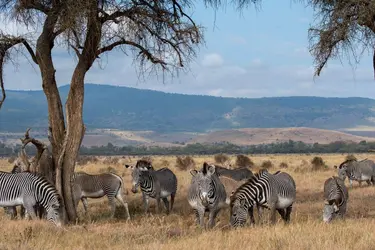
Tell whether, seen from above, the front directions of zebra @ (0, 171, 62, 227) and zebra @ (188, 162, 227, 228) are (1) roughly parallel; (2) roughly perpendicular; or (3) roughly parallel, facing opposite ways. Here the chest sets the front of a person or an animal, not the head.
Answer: roughly perpendicular

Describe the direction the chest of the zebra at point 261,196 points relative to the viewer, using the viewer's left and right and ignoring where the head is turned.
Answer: facing the viewer and to the left of the viewer

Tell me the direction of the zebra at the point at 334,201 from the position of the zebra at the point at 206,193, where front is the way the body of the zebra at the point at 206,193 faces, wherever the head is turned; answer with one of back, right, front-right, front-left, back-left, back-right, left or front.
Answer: left

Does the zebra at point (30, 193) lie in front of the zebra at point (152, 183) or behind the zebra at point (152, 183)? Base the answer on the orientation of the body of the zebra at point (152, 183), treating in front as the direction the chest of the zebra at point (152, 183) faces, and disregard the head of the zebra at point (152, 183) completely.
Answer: in front

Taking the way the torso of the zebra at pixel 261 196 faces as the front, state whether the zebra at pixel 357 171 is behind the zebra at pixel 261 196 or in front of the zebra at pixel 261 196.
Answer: behind

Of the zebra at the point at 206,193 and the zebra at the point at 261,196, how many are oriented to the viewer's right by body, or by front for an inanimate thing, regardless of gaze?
0

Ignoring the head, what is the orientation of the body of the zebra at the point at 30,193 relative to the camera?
to the viewer's right

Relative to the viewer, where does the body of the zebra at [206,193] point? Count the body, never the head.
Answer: toward the camera

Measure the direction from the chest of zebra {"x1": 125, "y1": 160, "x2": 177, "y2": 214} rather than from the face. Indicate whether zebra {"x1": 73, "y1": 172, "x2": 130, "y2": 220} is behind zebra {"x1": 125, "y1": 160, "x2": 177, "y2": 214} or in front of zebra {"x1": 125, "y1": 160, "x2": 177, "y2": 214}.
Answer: in front

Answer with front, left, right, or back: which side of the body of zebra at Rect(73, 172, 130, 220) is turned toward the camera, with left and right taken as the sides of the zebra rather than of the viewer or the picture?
left
